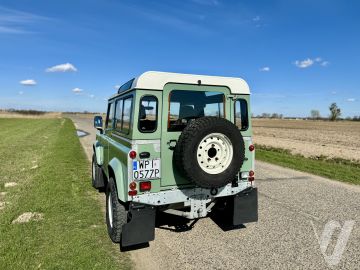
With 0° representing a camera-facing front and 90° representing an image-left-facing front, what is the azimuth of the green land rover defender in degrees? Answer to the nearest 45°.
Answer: approximately 135°
